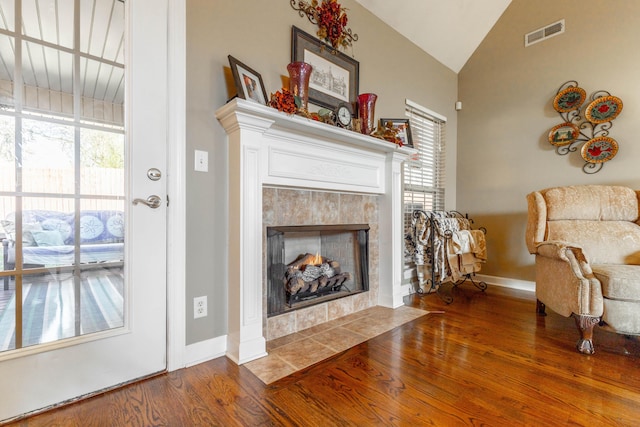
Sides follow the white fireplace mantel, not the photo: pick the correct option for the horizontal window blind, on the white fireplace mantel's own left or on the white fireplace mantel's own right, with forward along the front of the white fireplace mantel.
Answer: on the white fireplace mantel's own left

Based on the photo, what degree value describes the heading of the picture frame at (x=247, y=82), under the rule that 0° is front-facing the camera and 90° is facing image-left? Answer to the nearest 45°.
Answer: approximately 315°

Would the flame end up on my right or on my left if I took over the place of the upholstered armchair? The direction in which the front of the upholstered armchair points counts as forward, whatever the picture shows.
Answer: on my right

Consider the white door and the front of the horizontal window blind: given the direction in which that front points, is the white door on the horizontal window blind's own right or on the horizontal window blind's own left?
on the horizontal window blind's own right

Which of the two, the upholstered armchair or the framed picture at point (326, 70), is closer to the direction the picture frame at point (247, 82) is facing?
the upholstered armchair

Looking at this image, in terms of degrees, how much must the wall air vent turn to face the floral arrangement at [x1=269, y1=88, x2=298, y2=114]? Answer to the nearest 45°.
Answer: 0° — it already faces it

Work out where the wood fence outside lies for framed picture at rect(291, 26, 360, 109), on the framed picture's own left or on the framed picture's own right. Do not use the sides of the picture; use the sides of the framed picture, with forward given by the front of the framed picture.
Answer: on the framed picture's own right

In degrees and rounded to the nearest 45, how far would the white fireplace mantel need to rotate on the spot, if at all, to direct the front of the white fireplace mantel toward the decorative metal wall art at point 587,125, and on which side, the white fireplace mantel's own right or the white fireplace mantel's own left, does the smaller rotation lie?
approximately 45° to the white fireplace mantel's own left

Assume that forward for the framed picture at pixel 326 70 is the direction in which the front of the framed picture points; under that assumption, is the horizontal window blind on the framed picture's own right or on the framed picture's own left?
on the framed picture's own left

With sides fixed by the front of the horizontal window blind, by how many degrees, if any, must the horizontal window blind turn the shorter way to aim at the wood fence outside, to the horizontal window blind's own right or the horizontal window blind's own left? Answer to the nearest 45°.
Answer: approximately 90° to the horizontal window blind's own right

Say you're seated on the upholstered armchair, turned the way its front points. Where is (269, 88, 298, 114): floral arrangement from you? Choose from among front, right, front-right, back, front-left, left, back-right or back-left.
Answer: right
